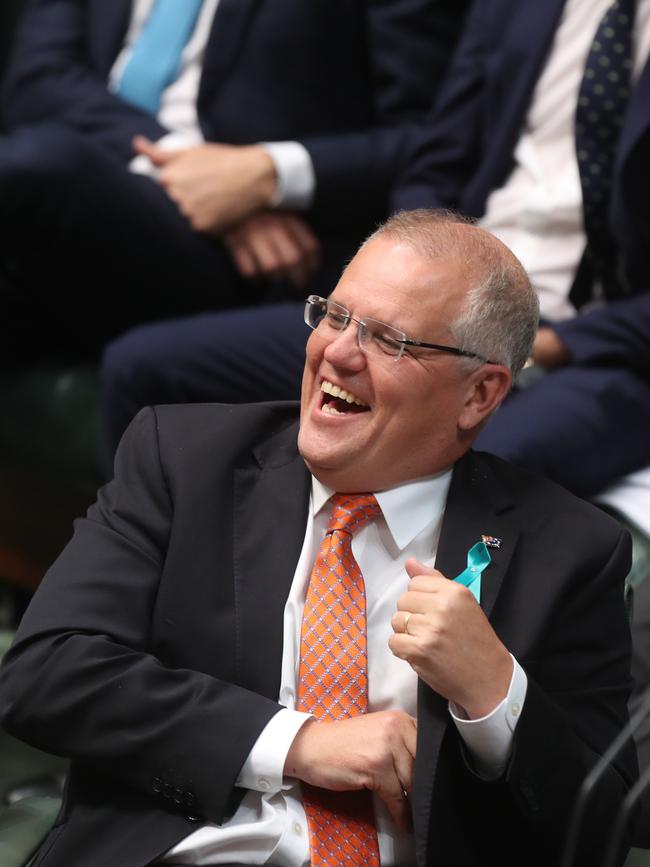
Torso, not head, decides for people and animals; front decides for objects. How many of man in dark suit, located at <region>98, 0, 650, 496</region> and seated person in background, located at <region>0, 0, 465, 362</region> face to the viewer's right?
0

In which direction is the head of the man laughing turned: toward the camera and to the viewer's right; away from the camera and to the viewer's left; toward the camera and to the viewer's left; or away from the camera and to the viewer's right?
toward the camera and to the viewer's left

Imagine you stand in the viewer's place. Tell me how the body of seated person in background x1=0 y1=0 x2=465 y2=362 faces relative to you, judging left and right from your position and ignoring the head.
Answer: facing the viewer and to the left of the viewer

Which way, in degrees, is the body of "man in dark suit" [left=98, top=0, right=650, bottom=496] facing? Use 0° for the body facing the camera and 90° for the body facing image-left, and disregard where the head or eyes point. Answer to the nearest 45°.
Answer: approximately 45°

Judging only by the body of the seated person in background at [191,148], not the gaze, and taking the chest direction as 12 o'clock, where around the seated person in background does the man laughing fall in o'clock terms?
The man laughing is roughly at 10 o'clock from the seated person in background.

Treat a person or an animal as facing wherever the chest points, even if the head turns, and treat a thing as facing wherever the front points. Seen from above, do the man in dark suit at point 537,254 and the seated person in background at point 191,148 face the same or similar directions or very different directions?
same or similar directions
